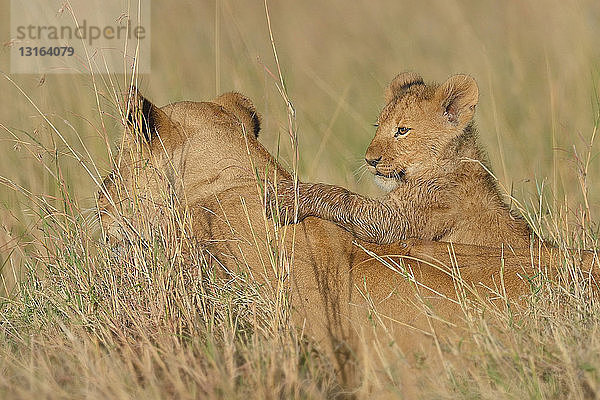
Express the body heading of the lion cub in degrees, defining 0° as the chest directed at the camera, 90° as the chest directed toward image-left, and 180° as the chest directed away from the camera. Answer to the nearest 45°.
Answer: approximately 90°
